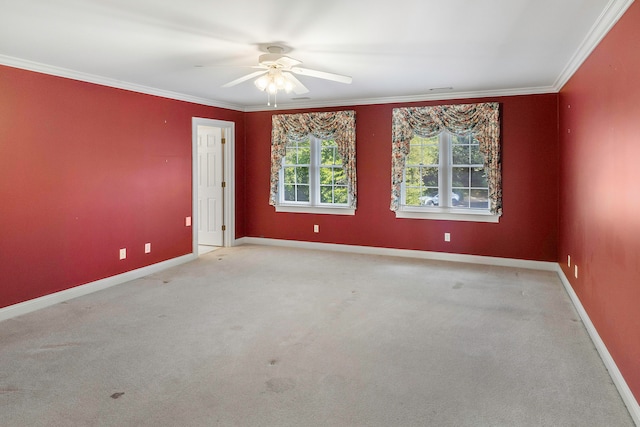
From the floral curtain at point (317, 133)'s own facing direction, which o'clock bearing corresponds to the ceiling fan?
The ceiling fan is roughly at 12 o'clock from the floral curtain.

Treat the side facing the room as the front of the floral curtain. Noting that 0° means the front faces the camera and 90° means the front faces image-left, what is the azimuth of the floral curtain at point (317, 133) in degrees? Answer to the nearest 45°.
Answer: approximately 0°

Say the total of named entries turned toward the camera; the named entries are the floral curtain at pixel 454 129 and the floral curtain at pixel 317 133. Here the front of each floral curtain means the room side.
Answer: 2

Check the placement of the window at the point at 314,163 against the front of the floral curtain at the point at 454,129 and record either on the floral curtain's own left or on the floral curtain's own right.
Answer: on the floral curtain's own right

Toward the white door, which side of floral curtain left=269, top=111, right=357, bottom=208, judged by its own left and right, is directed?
right

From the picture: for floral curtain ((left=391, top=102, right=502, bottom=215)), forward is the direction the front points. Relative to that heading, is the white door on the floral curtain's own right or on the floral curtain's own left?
on the floral curtain's own right
